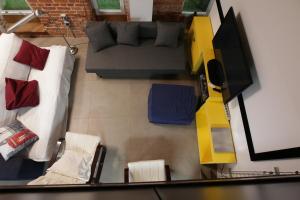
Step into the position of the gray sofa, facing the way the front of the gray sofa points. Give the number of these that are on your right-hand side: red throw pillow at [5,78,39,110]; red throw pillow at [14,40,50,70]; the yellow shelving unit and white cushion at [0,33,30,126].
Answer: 3

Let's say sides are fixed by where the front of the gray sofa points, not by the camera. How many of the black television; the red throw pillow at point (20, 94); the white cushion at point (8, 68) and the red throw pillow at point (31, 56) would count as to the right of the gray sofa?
3

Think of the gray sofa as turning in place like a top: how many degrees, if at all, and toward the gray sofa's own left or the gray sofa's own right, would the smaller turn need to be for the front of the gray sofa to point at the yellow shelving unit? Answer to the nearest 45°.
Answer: approximately 90° to the gray sofa's own left

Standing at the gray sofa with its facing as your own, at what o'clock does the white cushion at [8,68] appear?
The white cushion is roughly at 3 o'clock from the gray sofa.

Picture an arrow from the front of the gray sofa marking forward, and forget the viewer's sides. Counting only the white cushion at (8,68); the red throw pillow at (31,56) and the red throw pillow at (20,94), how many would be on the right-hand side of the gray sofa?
3

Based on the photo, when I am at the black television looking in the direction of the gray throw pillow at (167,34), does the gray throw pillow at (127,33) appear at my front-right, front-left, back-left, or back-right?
front-left

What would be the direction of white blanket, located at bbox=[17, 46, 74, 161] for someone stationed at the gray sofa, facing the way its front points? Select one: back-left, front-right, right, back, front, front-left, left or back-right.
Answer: right

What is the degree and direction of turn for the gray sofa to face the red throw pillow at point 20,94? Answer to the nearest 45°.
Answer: approximately 90° to its right

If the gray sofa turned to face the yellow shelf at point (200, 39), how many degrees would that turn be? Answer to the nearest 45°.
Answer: approximately 90° to its left

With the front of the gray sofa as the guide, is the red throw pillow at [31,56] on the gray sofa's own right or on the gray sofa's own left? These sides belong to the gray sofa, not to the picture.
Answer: on the gray sofa's own right

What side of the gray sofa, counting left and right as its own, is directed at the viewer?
front
